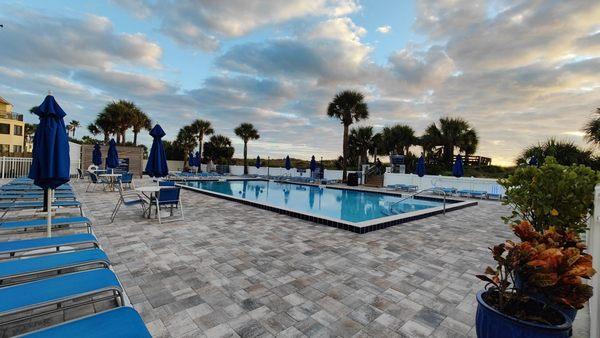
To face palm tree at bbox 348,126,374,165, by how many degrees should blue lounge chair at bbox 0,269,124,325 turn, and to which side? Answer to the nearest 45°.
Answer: approximately 45° to its left

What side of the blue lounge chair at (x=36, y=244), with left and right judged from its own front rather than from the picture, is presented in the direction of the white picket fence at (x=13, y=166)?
left

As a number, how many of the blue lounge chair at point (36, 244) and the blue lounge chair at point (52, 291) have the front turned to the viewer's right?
2

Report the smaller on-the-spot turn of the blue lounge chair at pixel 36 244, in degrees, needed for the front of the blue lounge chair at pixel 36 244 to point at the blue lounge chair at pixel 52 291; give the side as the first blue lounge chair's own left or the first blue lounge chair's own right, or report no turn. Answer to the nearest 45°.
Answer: approximately 90° to the first blue lounge chair's own right

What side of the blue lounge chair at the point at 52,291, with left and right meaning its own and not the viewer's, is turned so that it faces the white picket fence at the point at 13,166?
left

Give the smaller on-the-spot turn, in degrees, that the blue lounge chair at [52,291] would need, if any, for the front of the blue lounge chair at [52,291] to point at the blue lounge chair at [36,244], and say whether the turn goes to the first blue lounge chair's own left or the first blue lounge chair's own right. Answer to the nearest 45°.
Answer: approximately 90° to the first blue lounge chair's own left

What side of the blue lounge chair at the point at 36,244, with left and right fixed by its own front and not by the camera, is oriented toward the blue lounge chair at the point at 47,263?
right

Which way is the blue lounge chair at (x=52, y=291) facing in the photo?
to the viewer's right

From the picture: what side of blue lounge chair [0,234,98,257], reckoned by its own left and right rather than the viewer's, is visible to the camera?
right

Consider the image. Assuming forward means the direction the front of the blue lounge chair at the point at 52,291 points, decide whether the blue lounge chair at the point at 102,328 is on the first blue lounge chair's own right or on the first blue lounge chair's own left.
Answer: on the first blue lounge chair's own right

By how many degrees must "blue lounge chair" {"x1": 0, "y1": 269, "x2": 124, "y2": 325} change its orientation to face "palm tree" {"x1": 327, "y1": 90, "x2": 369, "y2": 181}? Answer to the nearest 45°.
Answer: approximately 45° to its left
